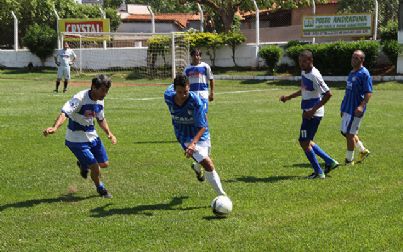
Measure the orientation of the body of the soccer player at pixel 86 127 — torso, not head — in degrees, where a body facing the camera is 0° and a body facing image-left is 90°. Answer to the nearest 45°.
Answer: approximately 315°

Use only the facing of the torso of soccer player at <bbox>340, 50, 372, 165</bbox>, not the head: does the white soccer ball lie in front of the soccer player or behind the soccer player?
in front

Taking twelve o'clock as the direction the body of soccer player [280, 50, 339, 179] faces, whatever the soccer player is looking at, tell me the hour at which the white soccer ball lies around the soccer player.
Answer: The white soccer ball is roughly at 11 o'clock from the soccer player.

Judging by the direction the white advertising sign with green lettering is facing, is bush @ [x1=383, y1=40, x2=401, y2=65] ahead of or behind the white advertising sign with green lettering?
ahead

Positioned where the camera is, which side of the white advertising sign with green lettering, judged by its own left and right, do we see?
front

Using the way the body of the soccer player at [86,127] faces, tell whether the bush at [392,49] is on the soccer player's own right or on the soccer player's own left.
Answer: on the soccer player's own left

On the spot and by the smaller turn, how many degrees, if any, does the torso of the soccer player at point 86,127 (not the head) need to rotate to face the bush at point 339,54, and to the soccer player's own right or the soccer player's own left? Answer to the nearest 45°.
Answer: approximately 90° to the soccer player's own left

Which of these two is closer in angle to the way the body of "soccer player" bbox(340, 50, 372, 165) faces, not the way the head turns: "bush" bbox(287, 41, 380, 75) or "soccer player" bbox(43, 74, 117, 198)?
the soccer player

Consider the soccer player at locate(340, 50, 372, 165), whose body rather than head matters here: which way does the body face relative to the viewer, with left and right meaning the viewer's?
facing the viewer and to the left of the viewer

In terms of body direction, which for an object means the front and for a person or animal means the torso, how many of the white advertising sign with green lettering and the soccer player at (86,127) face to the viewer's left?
0

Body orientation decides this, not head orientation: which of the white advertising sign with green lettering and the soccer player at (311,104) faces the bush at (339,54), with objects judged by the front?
the white advertising sign with green lettering

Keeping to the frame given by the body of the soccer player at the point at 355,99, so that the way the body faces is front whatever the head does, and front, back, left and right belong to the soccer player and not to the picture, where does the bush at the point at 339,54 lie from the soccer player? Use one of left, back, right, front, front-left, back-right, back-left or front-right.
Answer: back-right

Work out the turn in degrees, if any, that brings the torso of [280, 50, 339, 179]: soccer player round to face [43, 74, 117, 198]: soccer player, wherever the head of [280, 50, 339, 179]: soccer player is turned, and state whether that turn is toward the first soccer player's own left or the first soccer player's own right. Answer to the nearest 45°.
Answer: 0° — they already face them

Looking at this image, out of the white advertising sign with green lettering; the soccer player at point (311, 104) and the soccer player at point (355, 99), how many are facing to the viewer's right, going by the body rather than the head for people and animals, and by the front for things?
0
